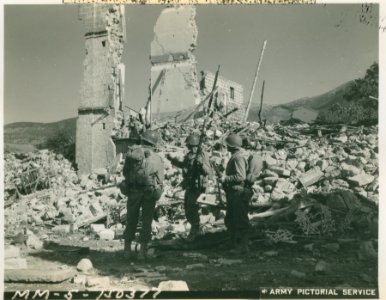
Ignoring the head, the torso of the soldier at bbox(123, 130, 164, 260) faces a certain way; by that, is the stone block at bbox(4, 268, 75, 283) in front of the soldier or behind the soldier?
behind

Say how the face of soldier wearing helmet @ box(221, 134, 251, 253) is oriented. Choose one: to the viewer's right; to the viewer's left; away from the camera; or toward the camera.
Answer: to the viewer's left

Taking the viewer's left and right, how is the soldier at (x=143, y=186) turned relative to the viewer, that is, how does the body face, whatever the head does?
facing away from the viewer and to the right of the viewer

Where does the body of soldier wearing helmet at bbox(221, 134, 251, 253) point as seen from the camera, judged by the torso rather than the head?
to the viewer's left

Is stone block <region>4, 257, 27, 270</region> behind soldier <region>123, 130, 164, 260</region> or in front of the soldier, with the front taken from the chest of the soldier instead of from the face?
behind
